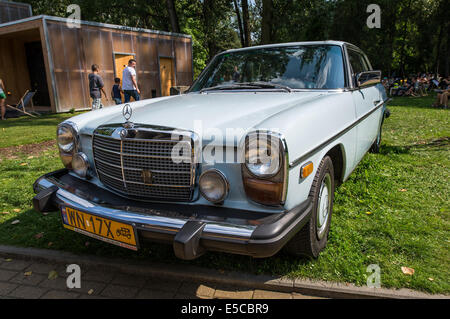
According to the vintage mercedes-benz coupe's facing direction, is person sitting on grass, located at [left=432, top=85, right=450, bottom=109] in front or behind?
behind

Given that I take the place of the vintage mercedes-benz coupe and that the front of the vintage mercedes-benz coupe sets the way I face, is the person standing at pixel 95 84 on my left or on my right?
on my right

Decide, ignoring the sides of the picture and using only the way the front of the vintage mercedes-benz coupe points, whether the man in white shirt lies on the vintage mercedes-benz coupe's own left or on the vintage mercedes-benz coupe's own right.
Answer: on the vintage mercedes-benz coupe's own right

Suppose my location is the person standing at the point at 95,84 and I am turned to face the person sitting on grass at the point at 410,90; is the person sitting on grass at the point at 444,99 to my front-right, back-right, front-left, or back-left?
front-right

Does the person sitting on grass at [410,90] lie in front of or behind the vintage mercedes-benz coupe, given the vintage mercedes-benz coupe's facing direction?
behind

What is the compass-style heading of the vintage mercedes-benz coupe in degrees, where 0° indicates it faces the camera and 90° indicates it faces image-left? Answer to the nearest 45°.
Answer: approximately 45°
